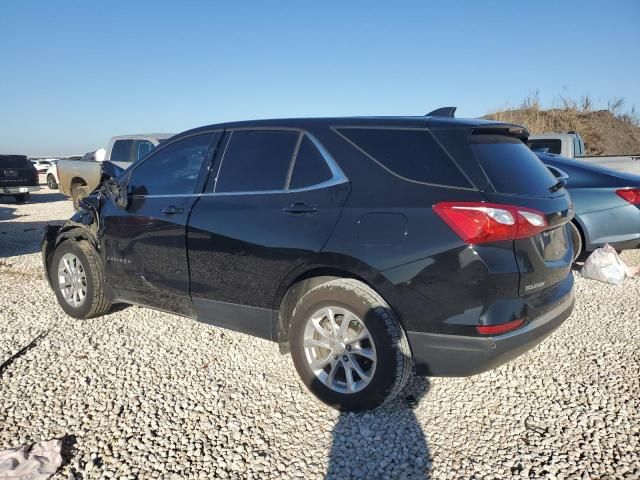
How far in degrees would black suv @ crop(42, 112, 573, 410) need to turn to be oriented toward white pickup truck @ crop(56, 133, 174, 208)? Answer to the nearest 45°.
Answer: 0° — it already faces it

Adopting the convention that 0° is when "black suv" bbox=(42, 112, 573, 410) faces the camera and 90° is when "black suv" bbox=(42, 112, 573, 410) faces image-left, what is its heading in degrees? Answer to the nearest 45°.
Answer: approximately 135°

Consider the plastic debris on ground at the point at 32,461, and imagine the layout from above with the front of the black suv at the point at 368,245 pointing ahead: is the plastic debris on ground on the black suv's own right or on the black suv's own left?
on the black suv's own left

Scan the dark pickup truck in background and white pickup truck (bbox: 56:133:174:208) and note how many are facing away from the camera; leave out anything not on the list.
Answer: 1

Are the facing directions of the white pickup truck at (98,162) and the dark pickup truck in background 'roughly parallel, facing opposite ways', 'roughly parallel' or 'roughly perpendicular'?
roughly perpendicular

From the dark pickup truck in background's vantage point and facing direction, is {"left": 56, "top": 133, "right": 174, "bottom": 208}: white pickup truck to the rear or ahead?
to the rear

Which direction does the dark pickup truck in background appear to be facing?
away from the camera

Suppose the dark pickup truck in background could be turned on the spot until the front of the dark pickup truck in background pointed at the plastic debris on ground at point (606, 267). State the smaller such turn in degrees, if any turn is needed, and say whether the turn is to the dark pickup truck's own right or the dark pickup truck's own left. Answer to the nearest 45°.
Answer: approximately 180°

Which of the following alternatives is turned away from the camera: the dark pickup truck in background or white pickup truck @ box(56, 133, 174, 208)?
the dark pickup truck in background

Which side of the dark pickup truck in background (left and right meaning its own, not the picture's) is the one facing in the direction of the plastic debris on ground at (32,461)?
back
